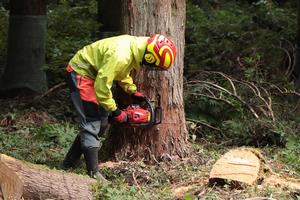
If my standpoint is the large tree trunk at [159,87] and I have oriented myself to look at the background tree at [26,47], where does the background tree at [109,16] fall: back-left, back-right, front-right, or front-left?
front-right

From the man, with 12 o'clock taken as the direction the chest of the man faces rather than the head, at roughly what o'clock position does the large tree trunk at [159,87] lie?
The large tree trunk is roughly at 11 o'clock from the man.

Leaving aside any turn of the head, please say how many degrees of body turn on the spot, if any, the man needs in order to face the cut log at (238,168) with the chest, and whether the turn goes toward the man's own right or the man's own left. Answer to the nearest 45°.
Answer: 0° — they already face it

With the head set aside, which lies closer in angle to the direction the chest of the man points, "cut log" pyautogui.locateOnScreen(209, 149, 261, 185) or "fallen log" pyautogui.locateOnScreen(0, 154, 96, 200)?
the cut log

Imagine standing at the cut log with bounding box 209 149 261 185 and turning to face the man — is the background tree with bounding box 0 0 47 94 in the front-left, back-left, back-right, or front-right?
front-right

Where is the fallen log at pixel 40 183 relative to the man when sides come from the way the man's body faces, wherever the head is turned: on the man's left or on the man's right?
on the man's right

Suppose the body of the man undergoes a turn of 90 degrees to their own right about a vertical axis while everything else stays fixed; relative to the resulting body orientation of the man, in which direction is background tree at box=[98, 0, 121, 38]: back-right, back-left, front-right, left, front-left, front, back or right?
back

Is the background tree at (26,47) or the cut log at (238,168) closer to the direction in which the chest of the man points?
the cut log

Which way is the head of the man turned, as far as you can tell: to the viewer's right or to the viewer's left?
to the viewer's right

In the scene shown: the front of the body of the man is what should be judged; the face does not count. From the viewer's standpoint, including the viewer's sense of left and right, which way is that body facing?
facing to the right of the viewer
